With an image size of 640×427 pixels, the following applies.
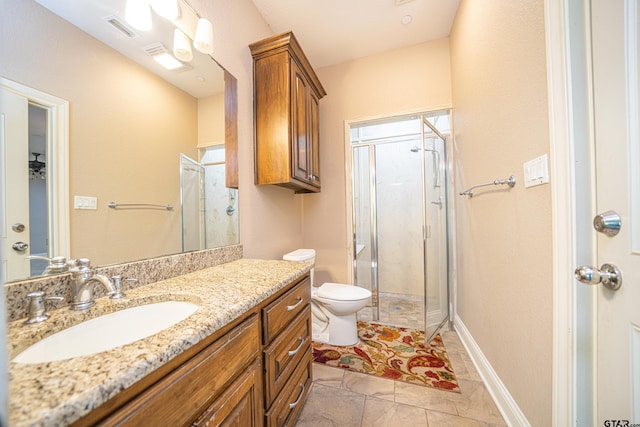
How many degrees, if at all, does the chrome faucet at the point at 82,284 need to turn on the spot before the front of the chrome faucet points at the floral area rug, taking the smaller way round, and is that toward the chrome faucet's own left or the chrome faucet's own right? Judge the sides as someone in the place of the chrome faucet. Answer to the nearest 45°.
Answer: approximately 45° to the chrome faucet's own left

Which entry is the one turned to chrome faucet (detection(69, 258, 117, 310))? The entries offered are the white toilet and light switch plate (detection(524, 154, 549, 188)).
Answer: the light switch plate

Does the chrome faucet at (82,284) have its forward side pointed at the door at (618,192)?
yes

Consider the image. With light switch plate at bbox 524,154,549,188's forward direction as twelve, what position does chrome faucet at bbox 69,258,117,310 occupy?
The chrome faucet is roughly at 12 o'clock from the light switch plate.

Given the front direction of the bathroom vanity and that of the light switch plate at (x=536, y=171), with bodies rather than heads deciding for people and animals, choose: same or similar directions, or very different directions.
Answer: very different directions

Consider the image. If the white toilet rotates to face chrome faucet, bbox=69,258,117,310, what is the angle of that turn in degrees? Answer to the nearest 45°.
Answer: approximately 135° to its right

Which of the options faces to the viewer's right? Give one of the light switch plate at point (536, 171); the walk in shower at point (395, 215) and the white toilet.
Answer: the white toilet

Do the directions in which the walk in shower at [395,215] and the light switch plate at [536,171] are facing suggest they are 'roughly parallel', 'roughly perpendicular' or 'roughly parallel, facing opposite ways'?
roughly perpendicular

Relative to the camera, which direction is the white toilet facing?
to the viewer's right

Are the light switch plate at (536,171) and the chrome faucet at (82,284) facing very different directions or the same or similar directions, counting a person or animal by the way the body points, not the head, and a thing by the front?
very different directions
